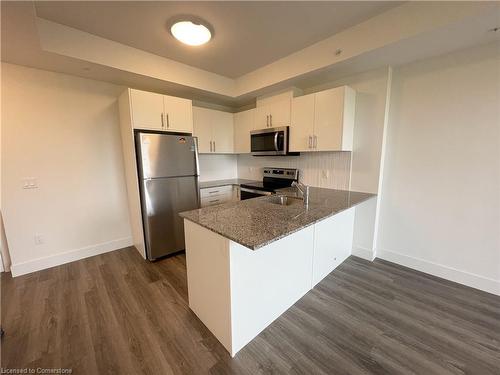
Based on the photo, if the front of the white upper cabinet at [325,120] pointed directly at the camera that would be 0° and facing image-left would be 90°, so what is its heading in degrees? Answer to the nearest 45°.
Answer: approximately 45°

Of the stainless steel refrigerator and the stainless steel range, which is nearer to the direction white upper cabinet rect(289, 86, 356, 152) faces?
the stainless steel refrigerator

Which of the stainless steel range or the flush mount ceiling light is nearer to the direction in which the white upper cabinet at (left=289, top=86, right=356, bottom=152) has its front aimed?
the flush mount ceiling light

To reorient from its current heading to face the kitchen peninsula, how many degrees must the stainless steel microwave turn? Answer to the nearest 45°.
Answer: approximately 45° to its left

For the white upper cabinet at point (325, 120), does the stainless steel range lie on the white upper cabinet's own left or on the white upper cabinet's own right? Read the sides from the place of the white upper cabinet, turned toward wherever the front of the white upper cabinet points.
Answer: on the white upper cabinet's own right

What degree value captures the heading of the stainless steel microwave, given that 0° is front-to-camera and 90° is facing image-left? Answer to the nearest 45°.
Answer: approximately 45°

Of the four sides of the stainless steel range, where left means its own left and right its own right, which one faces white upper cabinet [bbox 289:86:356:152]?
left
